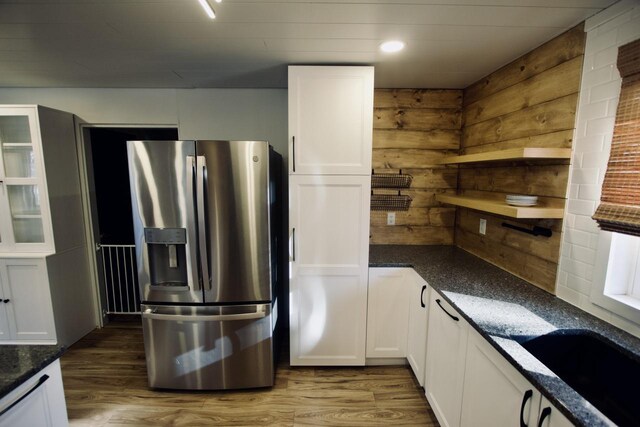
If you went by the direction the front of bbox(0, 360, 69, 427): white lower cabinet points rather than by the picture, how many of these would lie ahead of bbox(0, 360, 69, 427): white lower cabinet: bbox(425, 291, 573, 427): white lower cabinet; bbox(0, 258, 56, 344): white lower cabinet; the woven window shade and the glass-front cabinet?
2

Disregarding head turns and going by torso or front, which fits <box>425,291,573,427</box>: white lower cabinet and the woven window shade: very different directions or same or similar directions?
same or similar directions

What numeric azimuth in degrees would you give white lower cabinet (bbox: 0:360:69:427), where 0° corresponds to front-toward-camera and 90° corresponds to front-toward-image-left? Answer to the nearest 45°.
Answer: approximately 315°

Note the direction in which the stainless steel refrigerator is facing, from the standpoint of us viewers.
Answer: facing the viewer

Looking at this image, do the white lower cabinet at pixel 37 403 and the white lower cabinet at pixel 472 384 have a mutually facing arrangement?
yes

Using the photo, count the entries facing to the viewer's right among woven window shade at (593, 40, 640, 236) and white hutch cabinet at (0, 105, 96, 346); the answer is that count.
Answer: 0

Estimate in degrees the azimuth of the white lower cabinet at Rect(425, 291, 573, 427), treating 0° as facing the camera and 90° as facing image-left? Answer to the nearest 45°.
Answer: approximately 45°

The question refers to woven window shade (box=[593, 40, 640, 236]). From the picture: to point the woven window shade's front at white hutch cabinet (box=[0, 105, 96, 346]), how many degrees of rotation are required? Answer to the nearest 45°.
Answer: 0° — it already faces it

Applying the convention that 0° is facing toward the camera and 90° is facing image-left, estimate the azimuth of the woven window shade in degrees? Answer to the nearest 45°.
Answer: approximately 45°

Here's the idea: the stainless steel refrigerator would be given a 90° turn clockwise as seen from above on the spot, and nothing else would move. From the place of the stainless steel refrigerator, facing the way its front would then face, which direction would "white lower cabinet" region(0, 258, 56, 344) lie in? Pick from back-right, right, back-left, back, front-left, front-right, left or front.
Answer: front-right

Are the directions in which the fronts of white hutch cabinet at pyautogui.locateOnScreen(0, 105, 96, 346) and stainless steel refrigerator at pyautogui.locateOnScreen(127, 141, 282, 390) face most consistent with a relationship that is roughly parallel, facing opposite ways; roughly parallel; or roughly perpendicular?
roughly parallel

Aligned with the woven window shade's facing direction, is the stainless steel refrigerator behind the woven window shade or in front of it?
in front

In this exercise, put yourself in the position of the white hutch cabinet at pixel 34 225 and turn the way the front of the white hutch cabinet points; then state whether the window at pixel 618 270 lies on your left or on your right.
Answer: on your left

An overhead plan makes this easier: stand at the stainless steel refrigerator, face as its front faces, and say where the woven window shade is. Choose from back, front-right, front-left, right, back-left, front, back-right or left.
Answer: front-left

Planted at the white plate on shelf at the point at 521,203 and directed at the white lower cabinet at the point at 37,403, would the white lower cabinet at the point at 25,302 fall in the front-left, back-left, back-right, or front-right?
front-right
